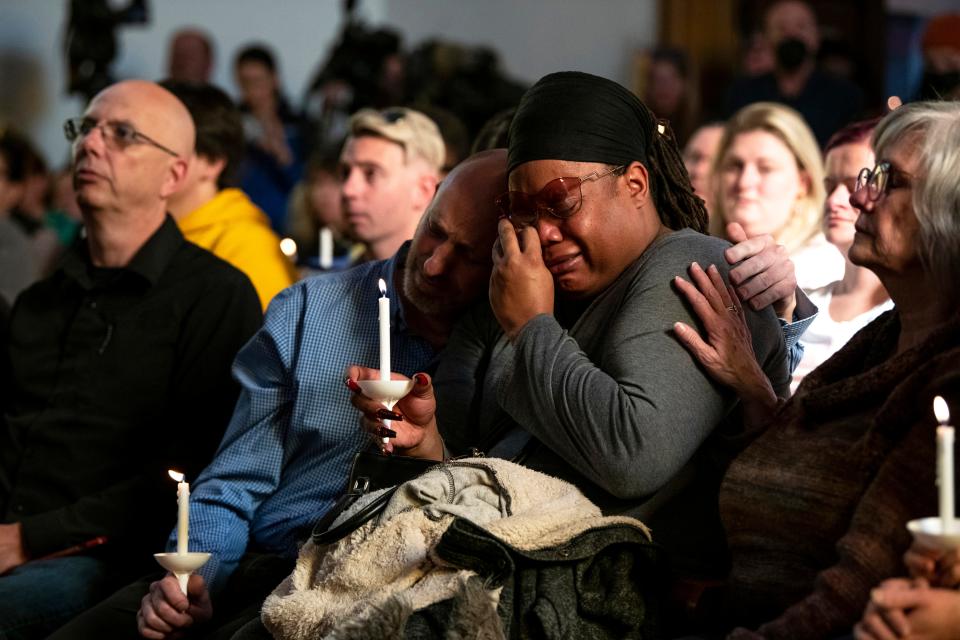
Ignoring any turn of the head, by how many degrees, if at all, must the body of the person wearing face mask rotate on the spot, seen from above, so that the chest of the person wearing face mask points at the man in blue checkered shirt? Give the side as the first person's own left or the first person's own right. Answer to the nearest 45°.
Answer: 0° — they already face them

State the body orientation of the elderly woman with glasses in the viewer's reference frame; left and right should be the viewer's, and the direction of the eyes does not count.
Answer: facing to the left of the viewer

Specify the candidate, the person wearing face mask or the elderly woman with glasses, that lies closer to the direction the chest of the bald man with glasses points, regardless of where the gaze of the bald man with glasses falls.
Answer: the elderly woman with glasses

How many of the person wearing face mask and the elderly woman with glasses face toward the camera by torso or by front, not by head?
1

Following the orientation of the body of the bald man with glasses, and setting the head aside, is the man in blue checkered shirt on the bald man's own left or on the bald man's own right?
on the bald man's own left

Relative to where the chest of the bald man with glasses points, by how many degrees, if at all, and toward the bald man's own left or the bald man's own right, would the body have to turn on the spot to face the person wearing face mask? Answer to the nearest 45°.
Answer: approximately 180°

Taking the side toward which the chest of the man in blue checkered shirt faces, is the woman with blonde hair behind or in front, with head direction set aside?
behind

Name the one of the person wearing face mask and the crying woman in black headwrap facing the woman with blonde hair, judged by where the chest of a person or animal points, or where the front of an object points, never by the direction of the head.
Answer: the person wearing face mask

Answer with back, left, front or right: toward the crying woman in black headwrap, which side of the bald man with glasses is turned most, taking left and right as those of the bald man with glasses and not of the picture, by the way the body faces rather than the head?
left
